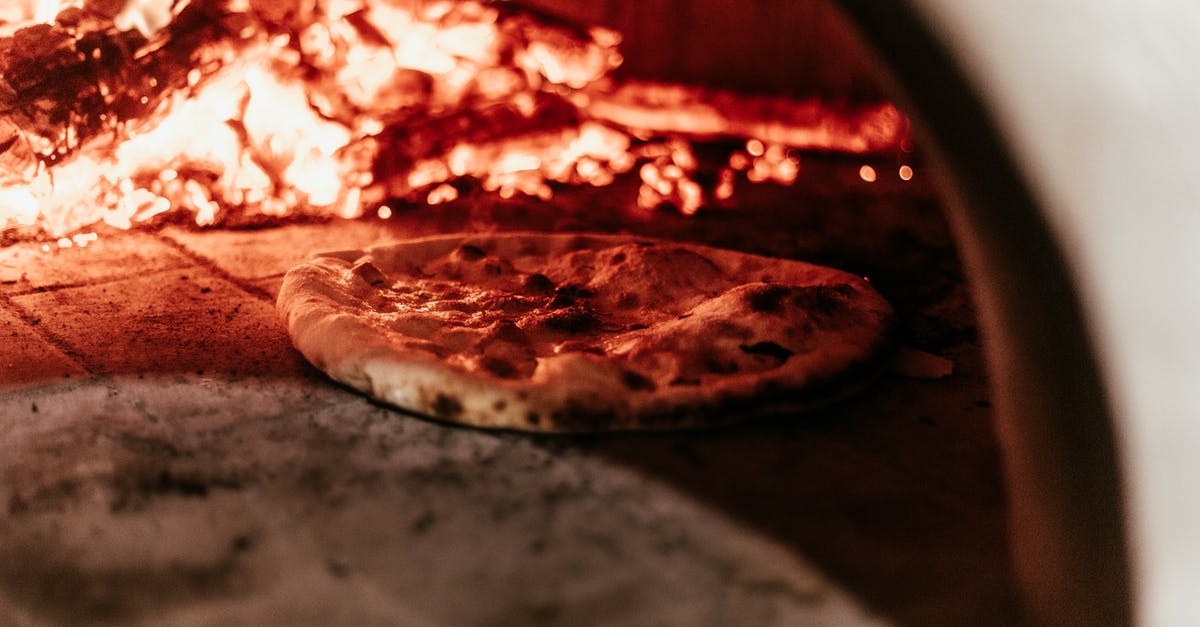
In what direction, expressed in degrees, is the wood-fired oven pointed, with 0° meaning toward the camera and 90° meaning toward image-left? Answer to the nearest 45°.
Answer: approximately 0°
